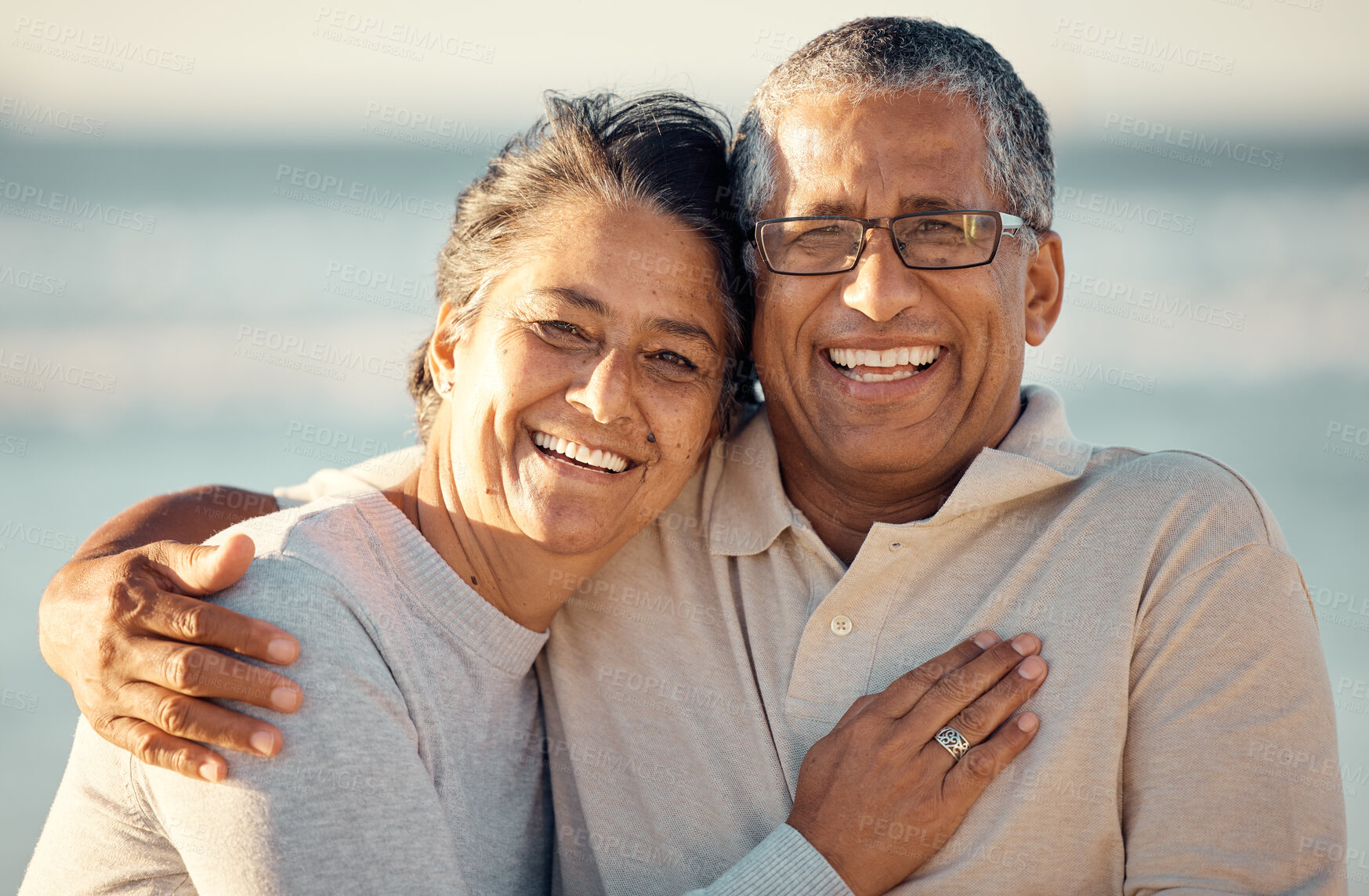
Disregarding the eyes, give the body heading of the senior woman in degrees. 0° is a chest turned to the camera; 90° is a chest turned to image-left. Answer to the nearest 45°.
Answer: approximately 315°
